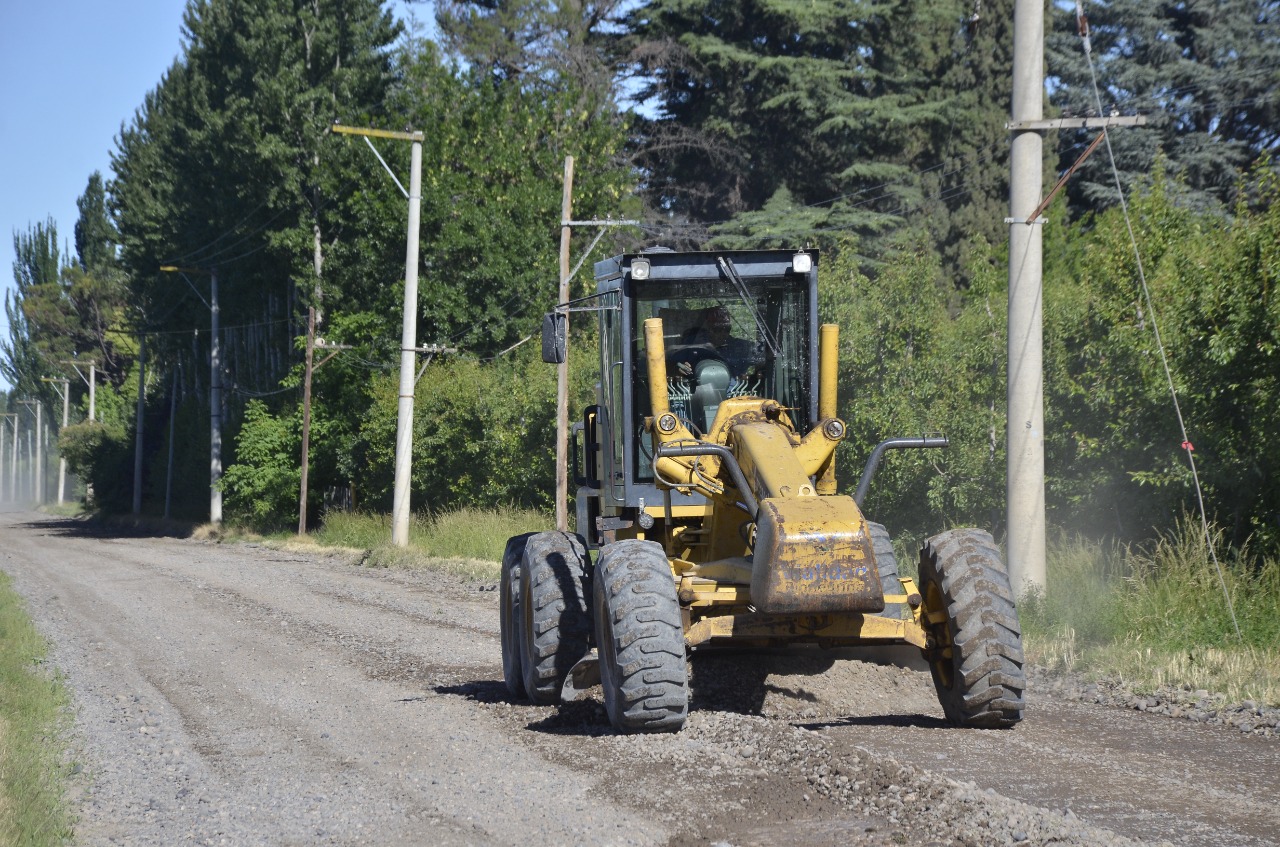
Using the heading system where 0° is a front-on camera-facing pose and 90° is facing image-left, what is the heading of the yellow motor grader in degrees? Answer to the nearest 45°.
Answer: approximately 0°

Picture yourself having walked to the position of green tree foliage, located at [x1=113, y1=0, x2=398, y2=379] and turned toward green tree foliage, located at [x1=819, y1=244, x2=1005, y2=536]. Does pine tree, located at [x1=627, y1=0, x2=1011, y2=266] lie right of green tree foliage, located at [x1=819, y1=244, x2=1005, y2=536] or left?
left

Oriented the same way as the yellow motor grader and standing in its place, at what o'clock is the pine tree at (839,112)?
The pine tree is roughly at 6 o'clock from the yellow motor grader.

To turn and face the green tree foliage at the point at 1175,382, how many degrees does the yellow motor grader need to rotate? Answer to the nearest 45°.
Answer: approximately 135° to its left

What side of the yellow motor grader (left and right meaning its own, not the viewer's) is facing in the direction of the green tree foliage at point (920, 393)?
back

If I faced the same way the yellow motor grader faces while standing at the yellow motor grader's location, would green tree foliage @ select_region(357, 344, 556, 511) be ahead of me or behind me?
behind

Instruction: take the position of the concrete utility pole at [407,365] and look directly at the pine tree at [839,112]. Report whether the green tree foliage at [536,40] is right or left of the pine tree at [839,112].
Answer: left
